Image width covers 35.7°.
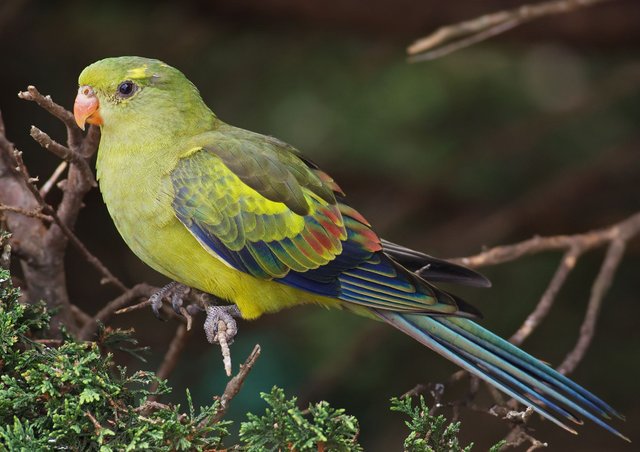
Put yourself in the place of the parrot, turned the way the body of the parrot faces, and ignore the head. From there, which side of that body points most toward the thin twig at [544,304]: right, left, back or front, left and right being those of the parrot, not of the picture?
back

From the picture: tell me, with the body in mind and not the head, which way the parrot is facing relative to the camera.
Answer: to the viewer's left

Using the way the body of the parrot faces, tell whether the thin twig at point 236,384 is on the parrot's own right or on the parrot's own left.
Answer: on the parrot's own left

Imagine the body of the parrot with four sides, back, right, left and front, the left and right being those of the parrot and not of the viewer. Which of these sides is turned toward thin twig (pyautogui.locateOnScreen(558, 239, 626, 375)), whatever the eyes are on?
back
